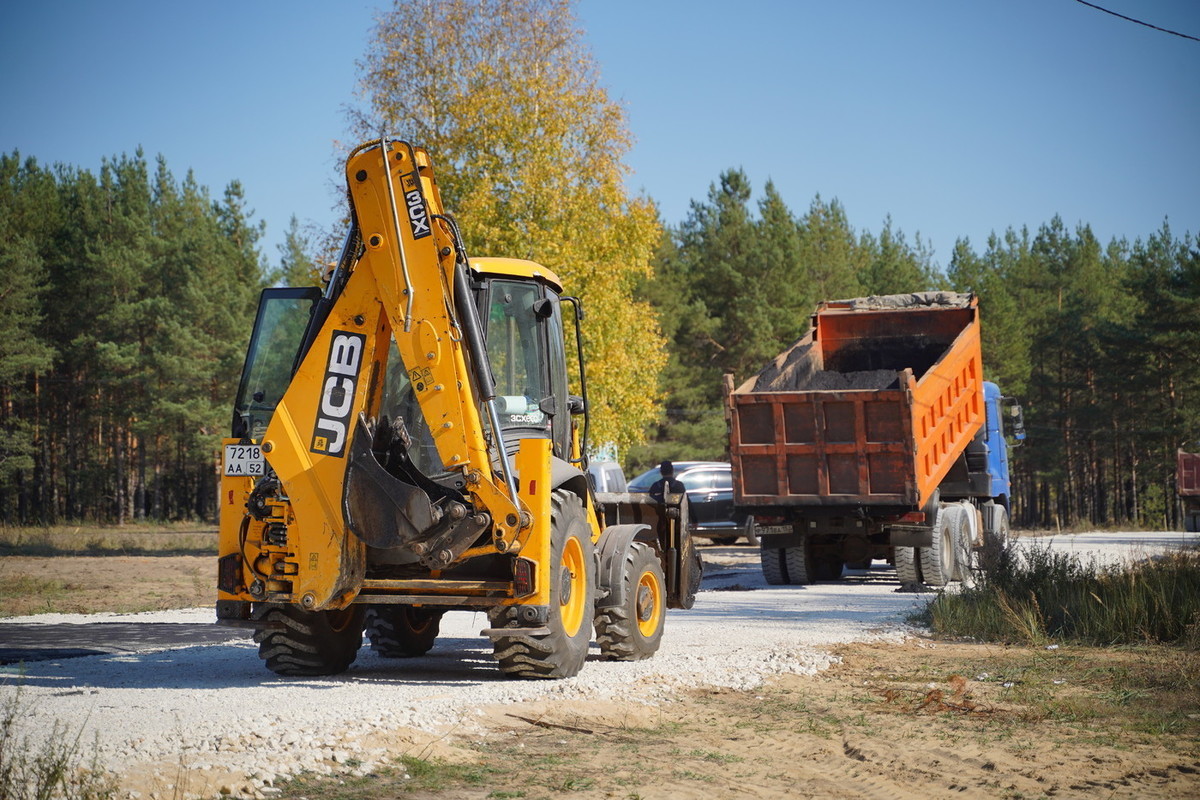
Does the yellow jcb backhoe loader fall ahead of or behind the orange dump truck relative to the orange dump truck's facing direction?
behind

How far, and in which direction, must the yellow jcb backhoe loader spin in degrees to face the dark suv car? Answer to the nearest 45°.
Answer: approximately 45° to its left

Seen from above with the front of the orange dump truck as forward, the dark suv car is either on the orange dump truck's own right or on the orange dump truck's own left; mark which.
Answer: on the orange dump truck's own left

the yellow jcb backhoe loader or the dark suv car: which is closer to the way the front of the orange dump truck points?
the dark suv car

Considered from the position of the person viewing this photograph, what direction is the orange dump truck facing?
facing away from the viewer and to the right of the viewer

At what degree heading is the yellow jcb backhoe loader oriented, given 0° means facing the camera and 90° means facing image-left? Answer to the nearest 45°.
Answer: approximately 225°

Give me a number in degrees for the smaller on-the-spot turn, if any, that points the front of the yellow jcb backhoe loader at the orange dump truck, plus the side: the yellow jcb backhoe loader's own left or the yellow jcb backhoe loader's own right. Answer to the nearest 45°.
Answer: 0° — it already faces it
